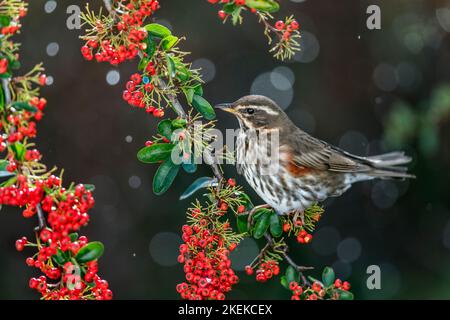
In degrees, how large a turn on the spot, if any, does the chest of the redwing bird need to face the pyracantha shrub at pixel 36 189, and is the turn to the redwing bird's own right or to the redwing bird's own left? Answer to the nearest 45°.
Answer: approximately 45° to the redwing bird's own left

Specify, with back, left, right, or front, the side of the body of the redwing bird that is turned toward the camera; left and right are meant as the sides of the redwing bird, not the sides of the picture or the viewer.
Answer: left
